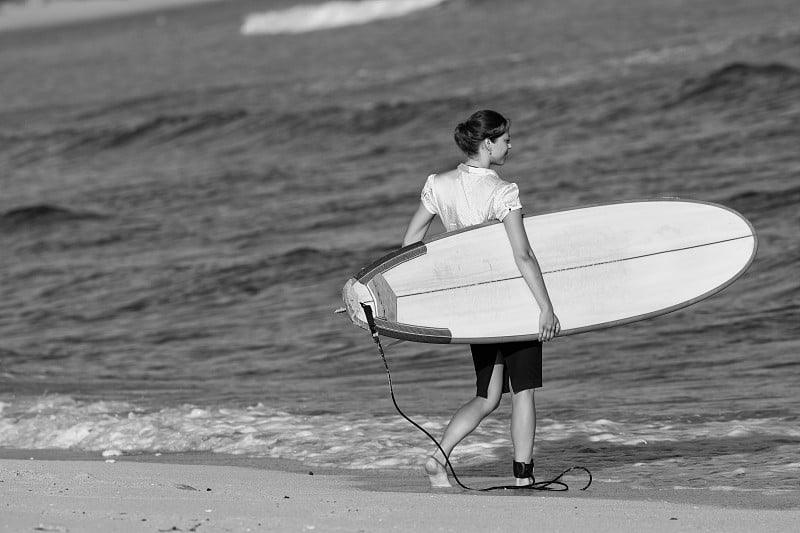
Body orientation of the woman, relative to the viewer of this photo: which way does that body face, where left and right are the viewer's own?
facing away from the viewer and to the right of the viewer
